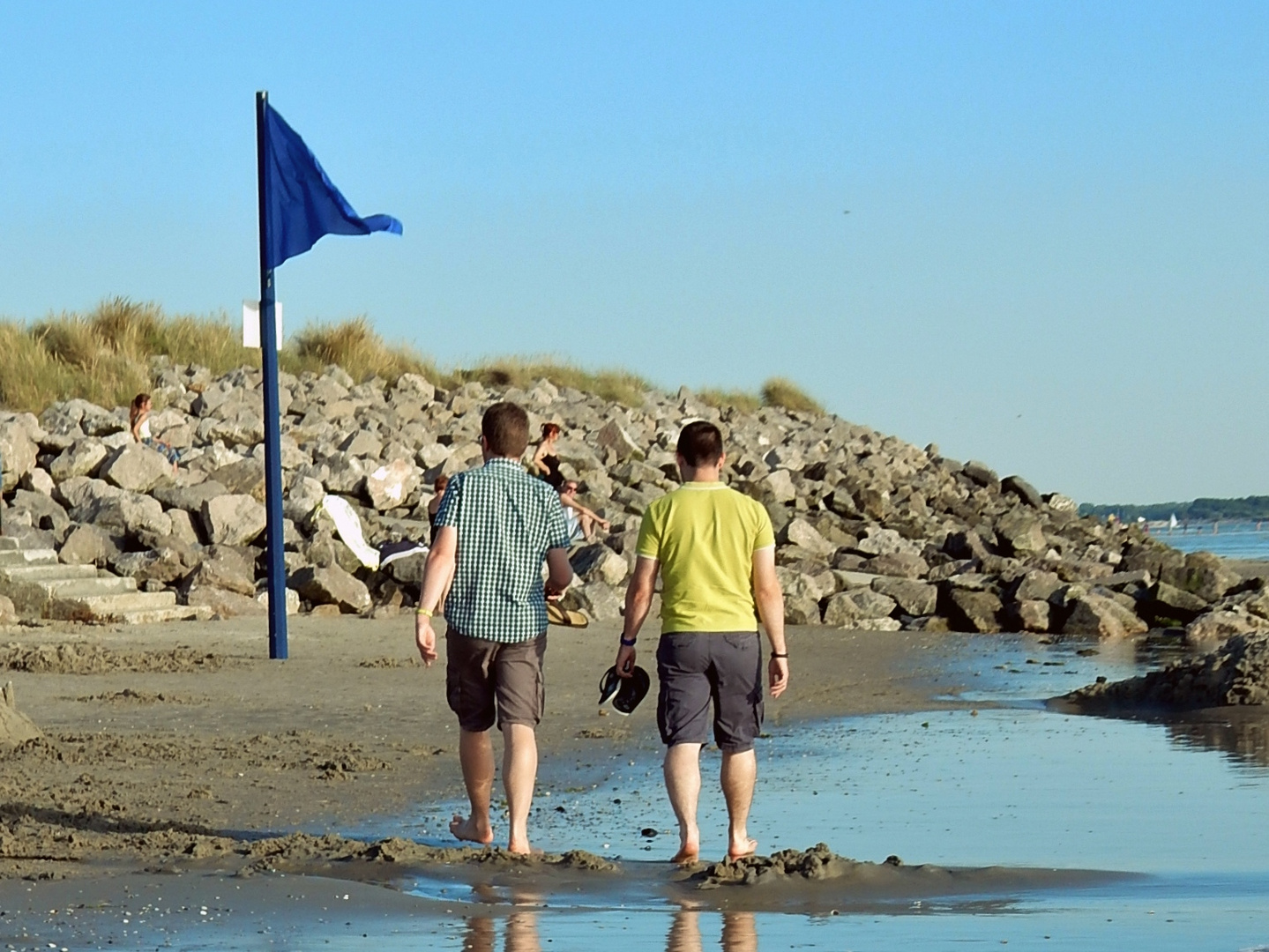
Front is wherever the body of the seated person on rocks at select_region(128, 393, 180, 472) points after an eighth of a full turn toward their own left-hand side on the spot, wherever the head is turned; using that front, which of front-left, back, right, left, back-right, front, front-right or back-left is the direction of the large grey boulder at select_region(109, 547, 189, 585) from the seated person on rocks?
back-right

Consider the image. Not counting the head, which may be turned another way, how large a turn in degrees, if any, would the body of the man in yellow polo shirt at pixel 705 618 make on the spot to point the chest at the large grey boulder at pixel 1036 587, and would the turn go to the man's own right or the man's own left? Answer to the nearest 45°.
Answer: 0° — they already face it

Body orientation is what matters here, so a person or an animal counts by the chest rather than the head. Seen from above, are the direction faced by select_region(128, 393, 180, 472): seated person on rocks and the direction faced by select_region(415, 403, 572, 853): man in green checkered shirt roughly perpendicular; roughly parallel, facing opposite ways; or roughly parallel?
roughly perpendicular

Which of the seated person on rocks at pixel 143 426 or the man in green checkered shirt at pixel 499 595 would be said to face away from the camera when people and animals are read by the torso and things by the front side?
the man in green checkered shirt

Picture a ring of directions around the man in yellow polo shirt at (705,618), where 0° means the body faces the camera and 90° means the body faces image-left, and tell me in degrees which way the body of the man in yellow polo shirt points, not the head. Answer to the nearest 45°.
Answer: approximately 180°

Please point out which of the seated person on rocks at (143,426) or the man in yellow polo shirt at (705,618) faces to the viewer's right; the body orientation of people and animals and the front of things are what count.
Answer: the seated person on rocks

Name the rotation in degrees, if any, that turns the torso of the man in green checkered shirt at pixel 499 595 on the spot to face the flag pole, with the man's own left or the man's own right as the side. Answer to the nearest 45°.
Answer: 0° — they already face it

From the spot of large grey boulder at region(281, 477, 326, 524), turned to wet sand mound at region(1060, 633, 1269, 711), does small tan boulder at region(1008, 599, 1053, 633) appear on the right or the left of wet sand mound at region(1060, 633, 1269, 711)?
left

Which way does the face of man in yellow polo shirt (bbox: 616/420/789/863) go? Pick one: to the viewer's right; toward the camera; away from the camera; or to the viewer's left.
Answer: away from the camera

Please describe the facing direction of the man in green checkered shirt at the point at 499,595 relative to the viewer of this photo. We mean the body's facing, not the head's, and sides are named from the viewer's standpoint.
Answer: facing away from the viewer

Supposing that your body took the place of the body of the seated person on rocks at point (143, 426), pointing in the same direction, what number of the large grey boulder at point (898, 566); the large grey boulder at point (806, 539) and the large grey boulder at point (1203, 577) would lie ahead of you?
3

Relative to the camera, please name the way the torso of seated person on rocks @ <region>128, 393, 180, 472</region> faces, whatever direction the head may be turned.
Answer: to the viewer's right
